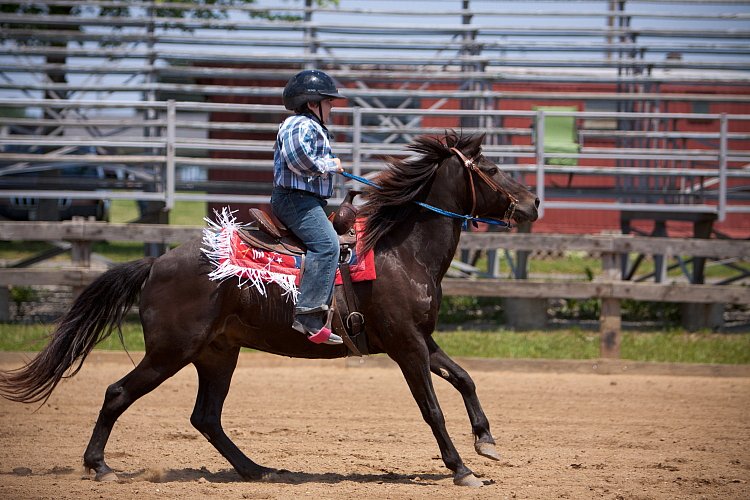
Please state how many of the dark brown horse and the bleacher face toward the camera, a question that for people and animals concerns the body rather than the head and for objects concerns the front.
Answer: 1

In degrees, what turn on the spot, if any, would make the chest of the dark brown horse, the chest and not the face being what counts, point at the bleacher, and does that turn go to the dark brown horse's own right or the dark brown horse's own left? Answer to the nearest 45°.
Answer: approximately 90° to the dark brown horse's own left

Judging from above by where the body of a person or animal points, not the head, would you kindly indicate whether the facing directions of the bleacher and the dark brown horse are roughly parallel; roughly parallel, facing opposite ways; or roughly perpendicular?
roughly perpendicular

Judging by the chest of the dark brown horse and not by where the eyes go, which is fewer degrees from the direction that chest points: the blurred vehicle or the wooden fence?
the wooden fence

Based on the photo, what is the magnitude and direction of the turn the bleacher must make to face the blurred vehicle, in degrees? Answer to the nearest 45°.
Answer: approximately 90° to its right

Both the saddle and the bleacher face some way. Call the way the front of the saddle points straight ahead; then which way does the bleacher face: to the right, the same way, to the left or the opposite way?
to the right

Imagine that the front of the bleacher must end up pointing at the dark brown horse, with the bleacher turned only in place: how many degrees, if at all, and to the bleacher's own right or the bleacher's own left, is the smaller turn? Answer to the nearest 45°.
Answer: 0° — it already faces it

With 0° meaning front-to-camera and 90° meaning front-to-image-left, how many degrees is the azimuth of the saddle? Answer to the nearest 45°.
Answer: approximately 270°

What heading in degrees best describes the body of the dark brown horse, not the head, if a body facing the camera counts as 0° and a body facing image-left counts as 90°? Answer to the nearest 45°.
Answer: approximately 270°

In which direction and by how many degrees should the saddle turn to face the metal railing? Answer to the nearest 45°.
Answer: approximately 90° to its left

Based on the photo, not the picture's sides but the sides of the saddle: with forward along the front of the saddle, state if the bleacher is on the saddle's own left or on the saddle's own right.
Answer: on the saddle's own left

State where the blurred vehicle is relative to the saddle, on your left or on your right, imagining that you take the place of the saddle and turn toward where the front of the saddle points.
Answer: on your left

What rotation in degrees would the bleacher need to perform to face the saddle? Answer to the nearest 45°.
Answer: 0° — it already faces it

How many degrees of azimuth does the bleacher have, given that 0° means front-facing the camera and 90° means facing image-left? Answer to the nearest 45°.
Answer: approximately 0°
